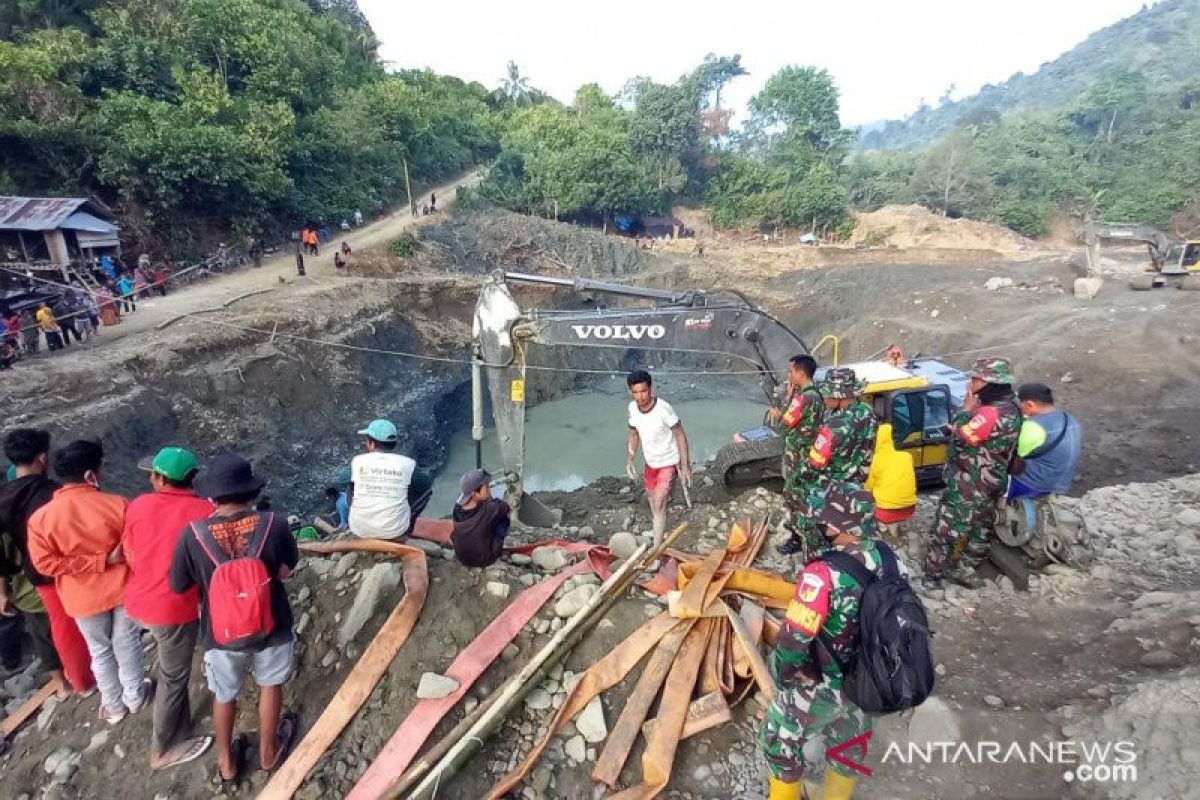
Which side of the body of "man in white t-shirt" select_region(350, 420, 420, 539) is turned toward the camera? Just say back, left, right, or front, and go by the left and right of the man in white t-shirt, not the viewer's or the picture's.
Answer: back

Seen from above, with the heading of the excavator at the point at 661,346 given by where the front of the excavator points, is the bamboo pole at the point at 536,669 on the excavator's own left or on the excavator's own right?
on the excavator's own left

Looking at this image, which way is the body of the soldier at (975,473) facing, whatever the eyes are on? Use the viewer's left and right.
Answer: facing to the left of the viewer

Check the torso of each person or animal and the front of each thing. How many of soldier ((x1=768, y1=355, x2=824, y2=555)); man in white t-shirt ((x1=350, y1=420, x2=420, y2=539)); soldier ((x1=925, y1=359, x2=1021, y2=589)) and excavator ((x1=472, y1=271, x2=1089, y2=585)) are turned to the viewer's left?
3

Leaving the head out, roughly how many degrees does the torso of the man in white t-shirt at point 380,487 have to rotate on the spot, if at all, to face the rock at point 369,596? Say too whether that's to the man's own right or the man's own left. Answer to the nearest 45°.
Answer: approximately 180°

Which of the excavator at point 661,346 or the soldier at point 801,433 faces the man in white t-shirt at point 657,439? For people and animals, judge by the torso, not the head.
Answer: the soldier

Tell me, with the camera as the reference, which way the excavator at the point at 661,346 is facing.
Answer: facing to the left of the viewer

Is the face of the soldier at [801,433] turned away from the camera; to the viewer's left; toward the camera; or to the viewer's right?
to the viewer's left

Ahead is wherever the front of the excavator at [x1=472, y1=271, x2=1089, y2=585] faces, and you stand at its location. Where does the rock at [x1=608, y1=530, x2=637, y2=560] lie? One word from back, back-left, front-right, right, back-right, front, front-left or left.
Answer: left

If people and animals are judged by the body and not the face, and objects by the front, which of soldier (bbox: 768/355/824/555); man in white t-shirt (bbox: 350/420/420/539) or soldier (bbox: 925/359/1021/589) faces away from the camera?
the man in white t-shirt

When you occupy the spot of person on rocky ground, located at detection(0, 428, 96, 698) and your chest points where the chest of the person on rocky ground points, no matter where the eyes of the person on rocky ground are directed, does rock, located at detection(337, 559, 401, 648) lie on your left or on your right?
on your right

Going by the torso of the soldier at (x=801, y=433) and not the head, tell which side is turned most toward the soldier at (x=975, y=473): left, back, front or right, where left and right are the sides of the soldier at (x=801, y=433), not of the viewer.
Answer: back

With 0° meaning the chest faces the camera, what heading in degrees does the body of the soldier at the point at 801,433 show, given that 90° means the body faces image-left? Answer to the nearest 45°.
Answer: approximately 90°
